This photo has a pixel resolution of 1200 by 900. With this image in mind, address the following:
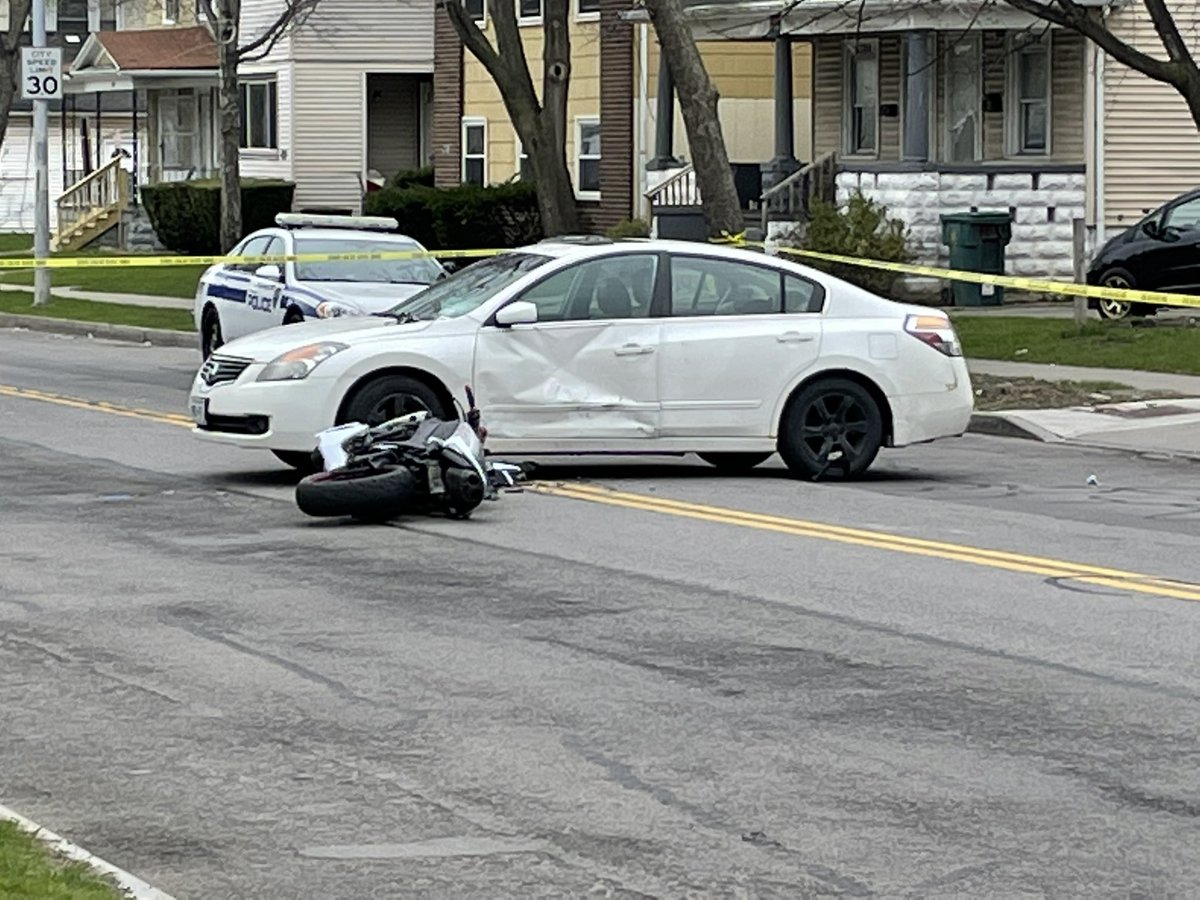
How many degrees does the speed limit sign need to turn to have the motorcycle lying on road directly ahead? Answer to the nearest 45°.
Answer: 0° — it already faces it

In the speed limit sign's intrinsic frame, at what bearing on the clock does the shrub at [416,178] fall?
The shrub is roughly at 7 o'clock from the speed limit sign.

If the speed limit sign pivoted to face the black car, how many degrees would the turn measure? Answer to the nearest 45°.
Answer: approximately 45° to its left

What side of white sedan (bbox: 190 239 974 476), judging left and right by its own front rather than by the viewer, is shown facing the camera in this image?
left

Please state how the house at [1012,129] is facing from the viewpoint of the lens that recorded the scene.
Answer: facing the viewer and to the left of the viewer

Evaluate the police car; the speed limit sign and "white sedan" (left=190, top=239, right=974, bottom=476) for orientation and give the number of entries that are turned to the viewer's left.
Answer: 1

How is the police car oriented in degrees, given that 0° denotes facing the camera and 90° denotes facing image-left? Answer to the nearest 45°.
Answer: approximately 315°

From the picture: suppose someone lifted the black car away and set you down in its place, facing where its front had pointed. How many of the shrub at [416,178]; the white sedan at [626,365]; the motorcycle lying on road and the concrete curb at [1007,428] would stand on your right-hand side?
1

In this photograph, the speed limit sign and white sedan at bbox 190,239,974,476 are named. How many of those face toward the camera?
1

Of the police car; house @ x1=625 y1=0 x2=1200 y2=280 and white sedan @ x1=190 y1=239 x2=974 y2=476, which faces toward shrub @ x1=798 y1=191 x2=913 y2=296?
the house

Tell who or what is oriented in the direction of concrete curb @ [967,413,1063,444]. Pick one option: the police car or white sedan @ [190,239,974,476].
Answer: the police car

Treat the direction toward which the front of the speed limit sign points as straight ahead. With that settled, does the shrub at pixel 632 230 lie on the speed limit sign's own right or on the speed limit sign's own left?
on the speed limit sign's own left

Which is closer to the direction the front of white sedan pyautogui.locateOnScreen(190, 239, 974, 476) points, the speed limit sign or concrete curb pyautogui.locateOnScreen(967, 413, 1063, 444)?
the speed limit sign
